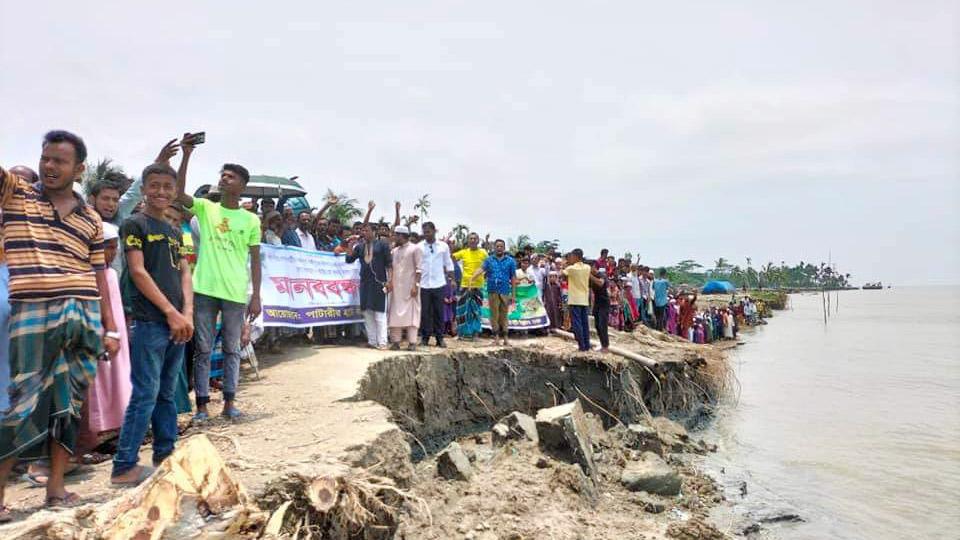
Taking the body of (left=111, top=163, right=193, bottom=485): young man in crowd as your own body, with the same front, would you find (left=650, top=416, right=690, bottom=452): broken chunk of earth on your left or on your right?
on your left

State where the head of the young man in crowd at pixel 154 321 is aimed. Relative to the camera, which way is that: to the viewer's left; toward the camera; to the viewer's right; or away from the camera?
toward the camera

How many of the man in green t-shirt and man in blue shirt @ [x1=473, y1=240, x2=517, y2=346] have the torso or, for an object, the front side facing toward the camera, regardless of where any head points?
2

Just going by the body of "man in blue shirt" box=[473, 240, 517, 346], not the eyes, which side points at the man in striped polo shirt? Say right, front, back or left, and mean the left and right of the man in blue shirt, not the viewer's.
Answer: front

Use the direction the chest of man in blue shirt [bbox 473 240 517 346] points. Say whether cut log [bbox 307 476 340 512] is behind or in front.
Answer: in front

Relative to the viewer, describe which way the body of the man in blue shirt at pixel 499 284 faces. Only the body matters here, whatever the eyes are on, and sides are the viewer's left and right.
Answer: facing the viewer

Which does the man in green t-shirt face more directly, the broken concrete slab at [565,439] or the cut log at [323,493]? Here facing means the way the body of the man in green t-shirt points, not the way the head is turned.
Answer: the cut log

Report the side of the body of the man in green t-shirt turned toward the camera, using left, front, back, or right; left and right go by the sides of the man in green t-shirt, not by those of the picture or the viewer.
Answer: front

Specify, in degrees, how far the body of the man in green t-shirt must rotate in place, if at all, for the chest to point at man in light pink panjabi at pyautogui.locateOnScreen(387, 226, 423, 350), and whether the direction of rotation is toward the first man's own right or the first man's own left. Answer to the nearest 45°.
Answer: approximately 135° to the first man's own left

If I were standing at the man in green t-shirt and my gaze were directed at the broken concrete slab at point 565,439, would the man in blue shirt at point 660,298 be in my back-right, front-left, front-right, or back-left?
front-left

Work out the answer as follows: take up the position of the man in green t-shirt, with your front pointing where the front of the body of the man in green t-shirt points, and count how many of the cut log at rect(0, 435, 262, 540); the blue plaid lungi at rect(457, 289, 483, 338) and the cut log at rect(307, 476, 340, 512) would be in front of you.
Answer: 2

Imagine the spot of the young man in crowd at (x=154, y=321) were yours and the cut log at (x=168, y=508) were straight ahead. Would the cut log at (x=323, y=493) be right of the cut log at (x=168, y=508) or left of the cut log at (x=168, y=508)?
left

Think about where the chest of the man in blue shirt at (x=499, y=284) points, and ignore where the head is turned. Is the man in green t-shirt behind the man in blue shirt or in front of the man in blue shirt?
in front

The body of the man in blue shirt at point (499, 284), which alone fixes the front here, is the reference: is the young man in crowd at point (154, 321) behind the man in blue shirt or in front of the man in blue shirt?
in front
